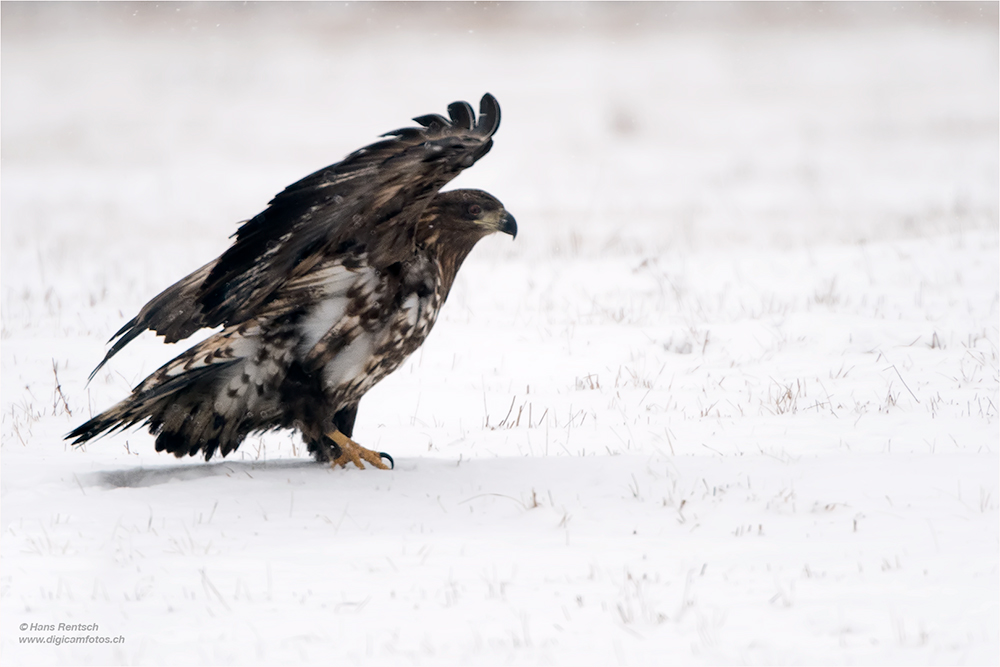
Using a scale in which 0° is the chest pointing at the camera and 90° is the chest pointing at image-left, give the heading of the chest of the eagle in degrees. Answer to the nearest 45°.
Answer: approximately 270°
